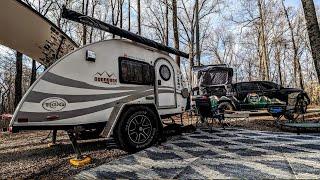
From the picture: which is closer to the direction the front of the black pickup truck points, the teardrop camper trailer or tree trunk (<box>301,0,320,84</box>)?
the tree trunk

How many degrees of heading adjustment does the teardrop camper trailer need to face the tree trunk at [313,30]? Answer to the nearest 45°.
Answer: approximately 45° to its right

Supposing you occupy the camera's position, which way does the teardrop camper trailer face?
facing away from the viewer and to the right of the viewer

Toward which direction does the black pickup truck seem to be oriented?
to the viewer's right

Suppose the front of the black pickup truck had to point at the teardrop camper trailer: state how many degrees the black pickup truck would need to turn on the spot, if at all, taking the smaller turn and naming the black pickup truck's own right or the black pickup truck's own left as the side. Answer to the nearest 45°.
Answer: approximately 90° to the black pickup truck's own right

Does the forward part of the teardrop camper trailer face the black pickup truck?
yes
